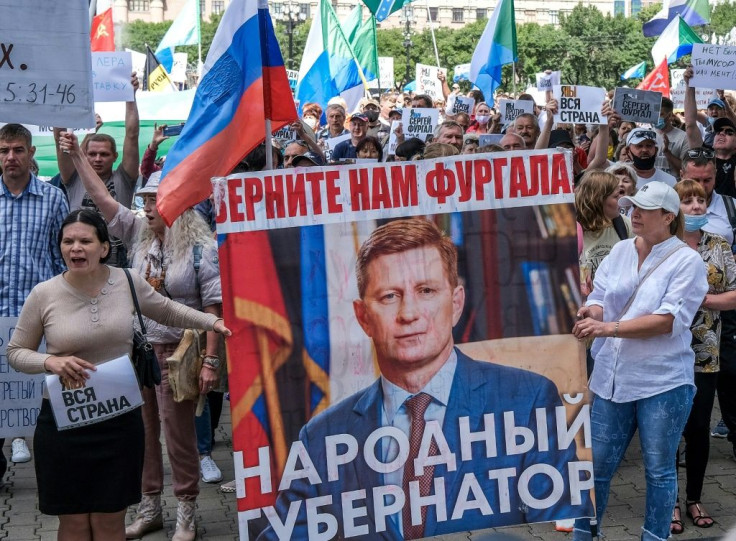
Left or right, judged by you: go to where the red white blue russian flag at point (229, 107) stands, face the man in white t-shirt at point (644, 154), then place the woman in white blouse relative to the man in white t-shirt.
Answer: right

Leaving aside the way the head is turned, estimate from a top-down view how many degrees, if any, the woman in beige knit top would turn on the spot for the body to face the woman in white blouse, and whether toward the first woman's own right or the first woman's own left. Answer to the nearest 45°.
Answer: approximately 90° to the first woman's own left

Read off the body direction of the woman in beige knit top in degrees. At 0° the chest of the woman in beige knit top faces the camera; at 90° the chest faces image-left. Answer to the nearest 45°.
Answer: approximately 0°

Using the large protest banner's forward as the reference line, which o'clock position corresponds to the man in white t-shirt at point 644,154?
The man in white t-shirt is roughly at 7 o'clock from the large protest banner.

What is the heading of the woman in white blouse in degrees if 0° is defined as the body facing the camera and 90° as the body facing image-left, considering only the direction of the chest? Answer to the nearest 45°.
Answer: approximately 45°

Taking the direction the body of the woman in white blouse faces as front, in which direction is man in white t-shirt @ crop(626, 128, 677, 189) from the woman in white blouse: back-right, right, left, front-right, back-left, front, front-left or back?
back-right
